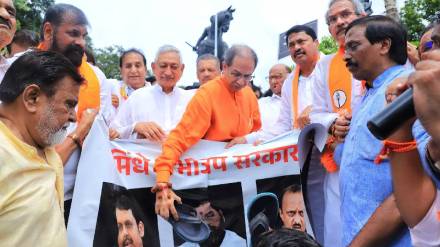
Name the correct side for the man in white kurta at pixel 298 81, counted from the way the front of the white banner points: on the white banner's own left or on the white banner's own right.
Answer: on the white banner's own left

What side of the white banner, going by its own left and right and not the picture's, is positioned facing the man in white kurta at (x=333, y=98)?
left

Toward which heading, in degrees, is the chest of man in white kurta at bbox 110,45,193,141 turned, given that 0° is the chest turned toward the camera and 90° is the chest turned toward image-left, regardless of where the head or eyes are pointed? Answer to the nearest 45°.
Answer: approximately 0°

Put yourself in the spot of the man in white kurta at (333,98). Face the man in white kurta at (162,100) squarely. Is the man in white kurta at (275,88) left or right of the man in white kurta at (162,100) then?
right

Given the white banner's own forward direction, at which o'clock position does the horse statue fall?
The horse statue is roughly at 6 o'clock from the white banner.

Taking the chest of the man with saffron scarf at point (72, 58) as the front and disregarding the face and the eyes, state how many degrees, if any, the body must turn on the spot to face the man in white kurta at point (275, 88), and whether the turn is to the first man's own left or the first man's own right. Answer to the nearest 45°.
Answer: approximately 90° to the first man's own left

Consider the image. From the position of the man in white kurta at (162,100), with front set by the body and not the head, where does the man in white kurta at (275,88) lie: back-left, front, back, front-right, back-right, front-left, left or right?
back-left

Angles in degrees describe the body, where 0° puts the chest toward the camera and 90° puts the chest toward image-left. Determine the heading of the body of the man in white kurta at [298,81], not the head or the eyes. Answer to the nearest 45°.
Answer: approximately 45°

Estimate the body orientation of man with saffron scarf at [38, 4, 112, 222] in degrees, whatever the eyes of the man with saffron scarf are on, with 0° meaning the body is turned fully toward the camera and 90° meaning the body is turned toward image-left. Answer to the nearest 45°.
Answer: approximately 315°
